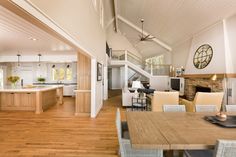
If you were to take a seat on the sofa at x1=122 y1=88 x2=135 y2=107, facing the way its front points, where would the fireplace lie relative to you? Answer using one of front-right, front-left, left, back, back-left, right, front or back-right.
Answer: front

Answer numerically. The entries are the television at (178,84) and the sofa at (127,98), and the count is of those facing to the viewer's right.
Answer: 1

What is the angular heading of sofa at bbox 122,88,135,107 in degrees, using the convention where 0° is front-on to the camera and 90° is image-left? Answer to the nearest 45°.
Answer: approximately 270°

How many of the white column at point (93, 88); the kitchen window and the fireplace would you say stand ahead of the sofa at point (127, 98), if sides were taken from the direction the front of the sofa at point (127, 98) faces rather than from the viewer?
1

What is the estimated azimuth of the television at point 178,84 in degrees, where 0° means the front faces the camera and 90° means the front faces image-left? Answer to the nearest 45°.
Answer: approximately 45°

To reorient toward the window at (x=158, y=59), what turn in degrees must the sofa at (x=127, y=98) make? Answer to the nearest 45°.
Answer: approximately 45° to its left

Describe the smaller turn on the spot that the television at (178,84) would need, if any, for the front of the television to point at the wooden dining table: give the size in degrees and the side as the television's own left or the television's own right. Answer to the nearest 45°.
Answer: approximately 45° to the television's own left

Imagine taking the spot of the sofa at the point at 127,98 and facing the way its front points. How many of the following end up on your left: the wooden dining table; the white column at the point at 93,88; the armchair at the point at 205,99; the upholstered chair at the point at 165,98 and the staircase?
1

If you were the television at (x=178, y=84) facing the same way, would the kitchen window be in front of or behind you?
in front

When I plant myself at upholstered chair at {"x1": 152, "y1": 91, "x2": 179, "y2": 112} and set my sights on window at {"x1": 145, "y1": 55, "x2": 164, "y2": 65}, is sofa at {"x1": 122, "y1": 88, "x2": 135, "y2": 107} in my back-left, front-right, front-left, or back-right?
front-left

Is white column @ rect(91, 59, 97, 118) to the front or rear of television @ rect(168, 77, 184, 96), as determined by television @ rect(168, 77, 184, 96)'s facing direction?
to the front

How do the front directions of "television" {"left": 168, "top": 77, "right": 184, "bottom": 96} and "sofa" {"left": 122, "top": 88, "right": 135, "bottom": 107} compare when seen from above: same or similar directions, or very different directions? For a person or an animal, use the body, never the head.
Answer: very different directions

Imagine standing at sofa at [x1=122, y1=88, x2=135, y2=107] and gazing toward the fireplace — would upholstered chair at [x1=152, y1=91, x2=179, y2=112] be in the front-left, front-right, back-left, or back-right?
front-right

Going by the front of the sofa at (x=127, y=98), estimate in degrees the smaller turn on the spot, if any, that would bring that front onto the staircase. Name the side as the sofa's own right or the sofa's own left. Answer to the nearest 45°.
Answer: approximately 90° to the sofa's own left

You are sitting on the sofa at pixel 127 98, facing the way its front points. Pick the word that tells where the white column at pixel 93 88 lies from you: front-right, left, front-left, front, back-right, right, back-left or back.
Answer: back-right

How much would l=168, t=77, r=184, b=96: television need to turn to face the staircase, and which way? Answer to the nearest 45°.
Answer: approximately 90° to its right

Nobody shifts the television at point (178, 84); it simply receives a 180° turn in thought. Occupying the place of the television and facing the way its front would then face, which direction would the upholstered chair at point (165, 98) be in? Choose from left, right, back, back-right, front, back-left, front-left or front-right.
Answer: back-right

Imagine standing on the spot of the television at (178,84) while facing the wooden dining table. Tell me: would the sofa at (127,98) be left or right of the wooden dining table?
right

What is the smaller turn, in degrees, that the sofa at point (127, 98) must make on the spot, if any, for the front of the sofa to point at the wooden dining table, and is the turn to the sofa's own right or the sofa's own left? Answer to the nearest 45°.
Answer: approximately 90° to the sofa's own right

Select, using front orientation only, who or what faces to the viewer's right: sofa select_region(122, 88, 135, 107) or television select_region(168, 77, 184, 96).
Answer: the sofa

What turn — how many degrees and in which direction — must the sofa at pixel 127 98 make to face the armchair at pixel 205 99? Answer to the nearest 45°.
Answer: approximately 45° to its right
